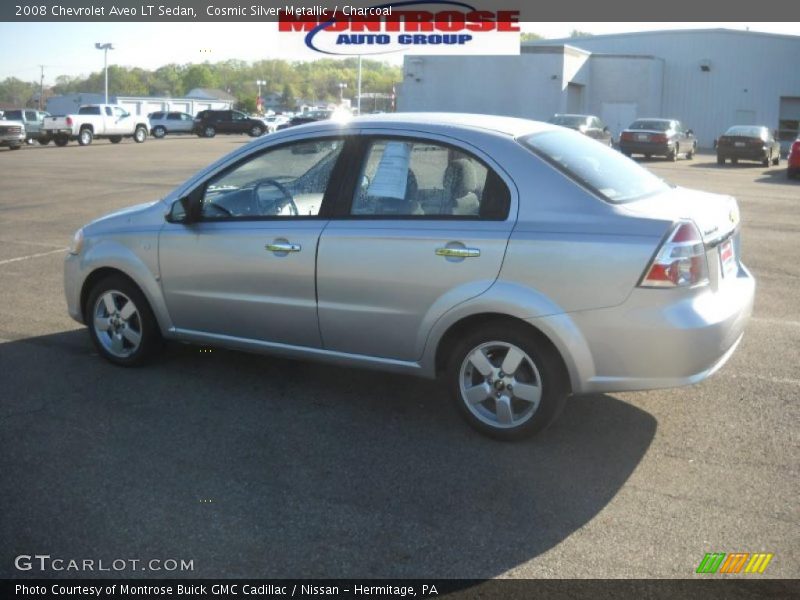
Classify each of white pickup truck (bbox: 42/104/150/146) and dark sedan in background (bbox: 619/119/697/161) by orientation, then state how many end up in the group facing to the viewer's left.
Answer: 0

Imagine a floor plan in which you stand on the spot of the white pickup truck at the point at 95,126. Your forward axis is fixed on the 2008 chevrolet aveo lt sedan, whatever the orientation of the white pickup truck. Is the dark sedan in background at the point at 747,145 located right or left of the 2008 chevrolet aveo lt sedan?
left

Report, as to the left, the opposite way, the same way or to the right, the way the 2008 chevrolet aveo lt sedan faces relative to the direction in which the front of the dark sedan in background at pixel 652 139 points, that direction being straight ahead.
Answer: to the left

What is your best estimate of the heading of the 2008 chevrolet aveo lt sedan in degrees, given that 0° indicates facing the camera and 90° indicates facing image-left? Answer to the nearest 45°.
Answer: approximately 135°

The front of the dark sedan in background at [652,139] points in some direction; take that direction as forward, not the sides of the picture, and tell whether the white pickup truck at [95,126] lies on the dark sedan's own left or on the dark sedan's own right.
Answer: on the dark sedan's own left

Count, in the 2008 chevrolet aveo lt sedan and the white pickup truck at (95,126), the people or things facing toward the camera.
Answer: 0

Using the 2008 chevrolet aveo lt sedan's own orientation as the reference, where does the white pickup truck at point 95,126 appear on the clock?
The white pickup truck is roughly at 1 o'clock from the 2008 chevrolet aveo lt sedan.

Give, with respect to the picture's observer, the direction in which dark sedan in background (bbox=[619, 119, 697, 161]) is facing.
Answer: facing away from the viewer and to the right of the viewer

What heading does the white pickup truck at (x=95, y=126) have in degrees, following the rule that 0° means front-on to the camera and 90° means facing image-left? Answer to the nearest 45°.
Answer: approximately 225°
